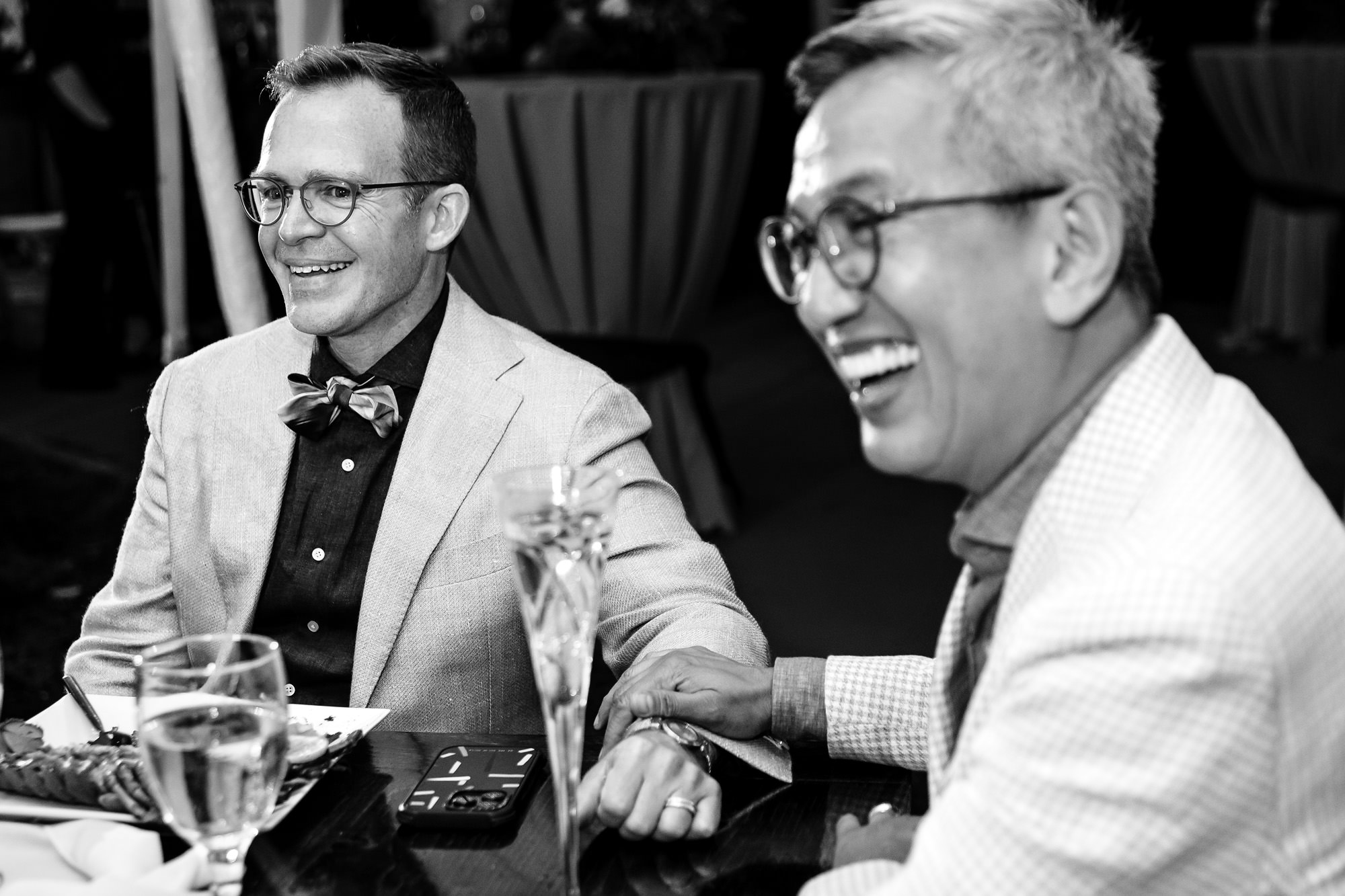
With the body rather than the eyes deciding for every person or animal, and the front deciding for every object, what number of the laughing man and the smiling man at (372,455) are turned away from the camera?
0

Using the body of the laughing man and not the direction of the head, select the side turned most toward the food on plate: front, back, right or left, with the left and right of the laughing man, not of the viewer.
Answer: front

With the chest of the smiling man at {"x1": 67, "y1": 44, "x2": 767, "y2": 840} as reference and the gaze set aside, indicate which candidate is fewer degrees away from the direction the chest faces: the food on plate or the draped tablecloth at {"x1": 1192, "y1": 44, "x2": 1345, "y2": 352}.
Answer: the food on plate

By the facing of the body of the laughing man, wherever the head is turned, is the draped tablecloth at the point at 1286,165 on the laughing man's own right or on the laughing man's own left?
on the laughing man's own right

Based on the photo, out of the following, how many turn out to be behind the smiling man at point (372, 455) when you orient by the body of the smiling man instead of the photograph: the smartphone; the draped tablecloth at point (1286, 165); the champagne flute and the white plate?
1

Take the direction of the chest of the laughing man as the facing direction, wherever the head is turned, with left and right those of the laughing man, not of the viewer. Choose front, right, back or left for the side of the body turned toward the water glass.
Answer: front

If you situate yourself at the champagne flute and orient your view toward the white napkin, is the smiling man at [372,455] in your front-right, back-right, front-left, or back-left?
front-right

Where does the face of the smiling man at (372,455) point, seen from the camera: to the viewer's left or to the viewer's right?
to the viewer's left

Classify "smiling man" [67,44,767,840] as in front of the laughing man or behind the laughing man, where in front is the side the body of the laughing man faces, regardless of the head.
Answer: in front

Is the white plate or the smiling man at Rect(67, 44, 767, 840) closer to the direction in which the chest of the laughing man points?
the white plate

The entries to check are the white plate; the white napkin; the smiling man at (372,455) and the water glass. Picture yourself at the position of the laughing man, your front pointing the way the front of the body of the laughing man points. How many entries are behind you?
0

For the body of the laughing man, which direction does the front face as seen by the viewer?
to the viewer's left

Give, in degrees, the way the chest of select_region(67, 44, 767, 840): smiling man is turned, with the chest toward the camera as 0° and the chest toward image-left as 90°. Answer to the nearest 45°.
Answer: approximately 45°

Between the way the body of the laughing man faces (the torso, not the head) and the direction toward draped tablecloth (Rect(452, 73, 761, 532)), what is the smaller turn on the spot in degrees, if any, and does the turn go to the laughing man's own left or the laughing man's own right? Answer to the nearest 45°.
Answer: approximately 90° to the laughing man's own right

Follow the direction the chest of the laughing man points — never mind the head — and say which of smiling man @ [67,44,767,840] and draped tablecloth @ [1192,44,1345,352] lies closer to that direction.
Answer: the smiling man

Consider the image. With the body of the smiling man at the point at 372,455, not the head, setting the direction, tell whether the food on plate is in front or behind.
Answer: in front
